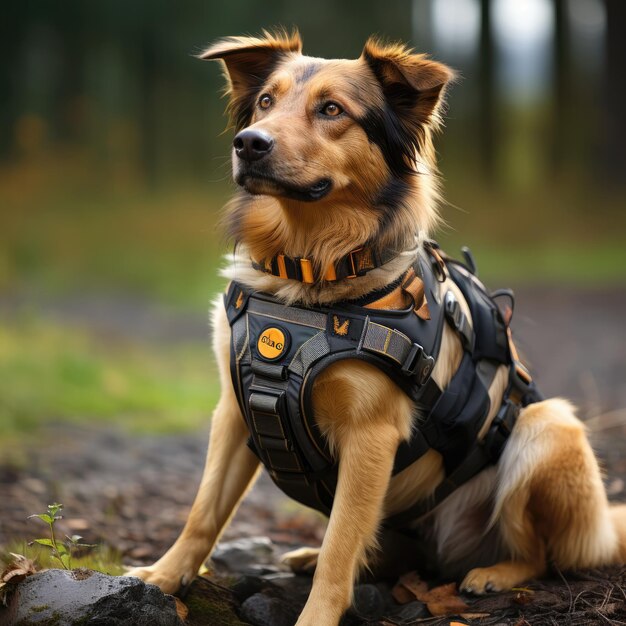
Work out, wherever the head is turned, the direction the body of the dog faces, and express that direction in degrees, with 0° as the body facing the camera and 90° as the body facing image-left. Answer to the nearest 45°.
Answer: approximately 45°
